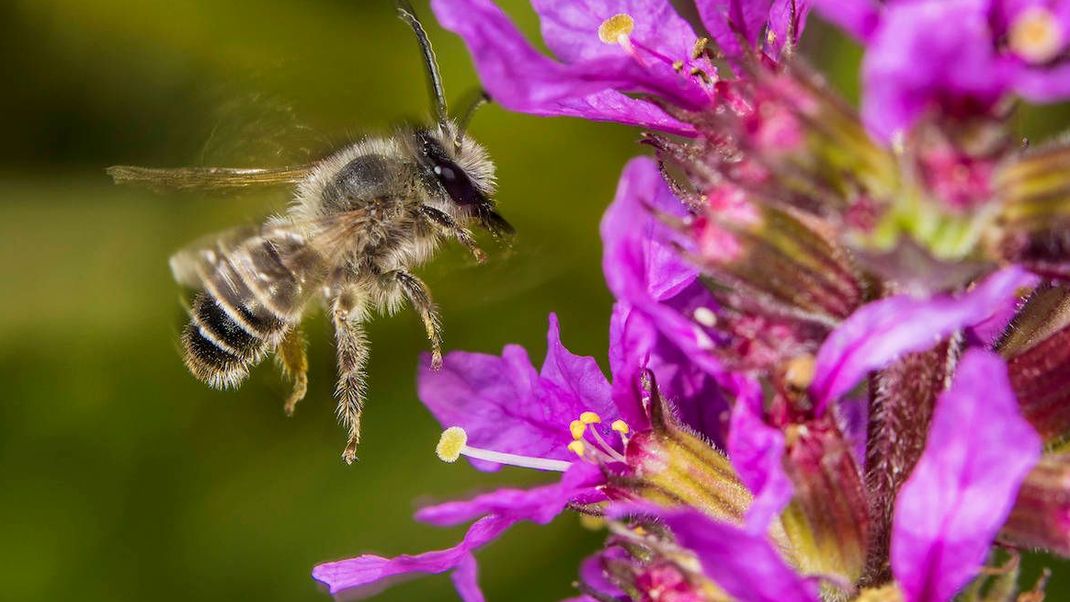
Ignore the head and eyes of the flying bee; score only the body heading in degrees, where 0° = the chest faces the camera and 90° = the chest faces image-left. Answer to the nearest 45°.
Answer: approximately 270°

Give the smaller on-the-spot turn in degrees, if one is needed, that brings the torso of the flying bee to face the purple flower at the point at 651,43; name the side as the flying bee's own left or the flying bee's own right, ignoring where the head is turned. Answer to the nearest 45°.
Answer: approximately 45° to the flying bee's own right

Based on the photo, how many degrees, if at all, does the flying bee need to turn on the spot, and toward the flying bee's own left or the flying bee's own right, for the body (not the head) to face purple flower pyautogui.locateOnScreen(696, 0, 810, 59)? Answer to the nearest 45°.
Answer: approximately 45° to the flying bee's own right

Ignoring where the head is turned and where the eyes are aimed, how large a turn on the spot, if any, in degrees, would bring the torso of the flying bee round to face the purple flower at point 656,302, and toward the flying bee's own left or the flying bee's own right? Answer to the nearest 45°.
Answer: approximately 45° to the flying bee's own right

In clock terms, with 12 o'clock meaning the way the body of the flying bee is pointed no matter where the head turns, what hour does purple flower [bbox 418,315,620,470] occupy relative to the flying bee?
The purple flower is roughly at 12 o'clock from the flying bee.

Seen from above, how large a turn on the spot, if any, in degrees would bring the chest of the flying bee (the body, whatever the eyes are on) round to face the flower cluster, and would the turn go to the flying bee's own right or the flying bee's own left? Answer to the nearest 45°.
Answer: approximately 45° to the flying bee's own right
